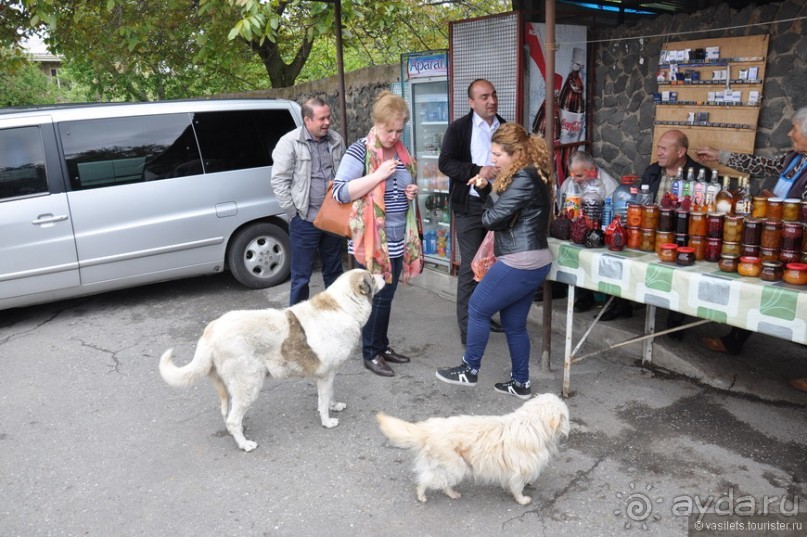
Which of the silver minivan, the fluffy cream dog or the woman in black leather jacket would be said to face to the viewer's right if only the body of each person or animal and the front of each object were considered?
the fluffy cream dog

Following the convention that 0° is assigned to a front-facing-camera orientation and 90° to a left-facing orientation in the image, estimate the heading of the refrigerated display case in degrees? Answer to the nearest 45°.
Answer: approximately 0°

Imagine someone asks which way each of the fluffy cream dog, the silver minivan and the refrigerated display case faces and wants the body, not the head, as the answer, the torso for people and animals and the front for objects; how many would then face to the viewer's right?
1

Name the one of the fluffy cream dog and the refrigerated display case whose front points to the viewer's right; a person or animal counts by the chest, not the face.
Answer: the fluffy cream dog

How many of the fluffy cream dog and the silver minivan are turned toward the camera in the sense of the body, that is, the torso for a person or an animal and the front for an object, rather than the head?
0

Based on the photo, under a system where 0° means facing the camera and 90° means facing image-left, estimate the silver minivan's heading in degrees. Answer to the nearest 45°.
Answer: approximately 90°

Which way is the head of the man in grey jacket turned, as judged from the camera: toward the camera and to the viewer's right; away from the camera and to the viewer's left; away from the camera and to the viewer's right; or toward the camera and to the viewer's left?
toward the camera and to the viewer's right

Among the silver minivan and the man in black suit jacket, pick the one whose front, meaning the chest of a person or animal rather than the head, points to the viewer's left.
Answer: the silver minivan

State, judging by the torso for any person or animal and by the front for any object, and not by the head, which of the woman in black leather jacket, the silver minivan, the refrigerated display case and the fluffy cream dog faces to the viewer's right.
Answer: the fluffy cream dog

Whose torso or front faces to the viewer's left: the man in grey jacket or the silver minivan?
the silver minivan

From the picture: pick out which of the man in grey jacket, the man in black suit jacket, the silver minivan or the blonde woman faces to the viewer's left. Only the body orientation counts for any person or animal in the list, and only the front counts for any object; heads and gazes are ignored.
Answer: the silver minivan
